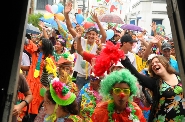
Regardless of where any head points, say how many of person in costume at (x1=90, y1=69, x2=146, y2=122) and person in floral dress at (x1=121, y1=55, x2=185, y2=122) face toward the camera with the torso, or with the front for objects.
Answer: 2

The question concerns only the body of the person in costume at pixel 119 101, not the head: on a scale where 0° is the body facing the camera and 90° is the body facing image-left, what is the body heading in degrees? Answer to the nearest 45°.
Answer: approximately 0°

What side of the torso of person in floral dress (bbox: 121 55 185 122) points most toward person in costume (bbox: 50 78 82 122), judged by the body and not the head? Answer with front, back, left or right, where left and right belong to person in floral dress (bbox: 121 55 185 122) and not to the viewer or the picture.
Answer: right

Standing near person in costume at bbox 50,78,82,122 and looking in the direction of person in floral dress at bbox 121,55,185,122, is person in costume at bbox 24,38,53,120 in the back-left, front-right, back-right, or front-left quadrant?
back-left

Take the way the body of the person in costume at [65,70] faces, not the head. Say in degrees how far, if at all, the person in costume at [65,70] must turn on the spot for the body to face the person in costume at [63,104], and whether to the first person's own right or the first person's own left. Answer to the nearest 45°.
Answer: approximately 45° to the first person's own left

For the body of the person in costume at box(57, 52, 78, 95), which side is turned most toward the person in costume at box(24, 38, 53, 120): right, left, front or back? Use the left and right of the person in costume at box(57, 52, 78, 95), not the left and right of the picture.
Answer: right

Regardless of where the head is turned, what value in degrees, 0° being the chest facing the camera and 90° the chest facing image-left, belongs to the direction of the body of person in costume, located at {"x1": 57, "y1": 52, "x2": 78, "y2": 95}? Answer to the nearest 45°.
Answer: approximately 45°
